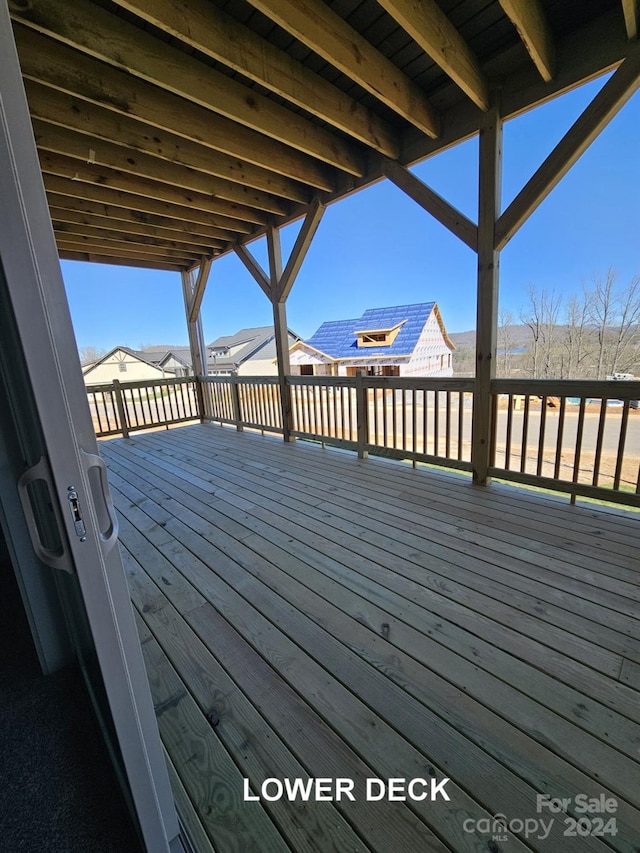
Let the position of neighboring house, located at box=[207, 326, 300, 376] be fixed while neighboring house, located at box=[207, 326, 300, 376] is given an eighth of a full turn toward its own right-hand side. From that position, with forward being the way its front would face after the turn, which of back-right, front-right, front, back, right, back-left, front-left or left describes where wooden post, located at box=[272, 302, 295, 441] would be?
left

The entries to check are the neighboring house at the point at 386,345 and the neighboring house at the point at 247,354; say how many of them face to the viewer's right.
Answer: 0

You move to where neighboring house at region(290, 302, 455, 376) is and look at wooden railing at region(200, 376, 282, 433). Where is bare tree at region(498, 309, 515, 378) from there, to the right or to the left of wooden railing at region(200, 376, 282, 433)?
left

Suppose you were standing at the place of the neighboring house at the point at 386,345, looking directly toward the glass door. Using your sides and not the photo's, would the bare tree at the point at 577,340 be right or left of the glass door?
left

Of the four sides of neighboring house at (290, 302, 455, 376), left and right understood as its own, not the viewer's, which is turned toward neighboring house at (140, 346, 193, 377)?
right

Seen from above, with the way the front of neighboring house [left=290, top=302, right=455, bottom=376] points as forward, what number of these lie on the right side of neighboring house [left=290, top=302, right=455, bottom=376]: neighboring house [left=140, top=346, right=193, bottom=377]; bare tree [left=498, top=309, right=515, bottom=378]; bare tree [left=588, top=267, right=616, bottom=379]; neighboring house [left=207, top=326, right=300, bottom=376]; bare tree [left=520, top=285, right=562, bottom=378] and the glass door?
2

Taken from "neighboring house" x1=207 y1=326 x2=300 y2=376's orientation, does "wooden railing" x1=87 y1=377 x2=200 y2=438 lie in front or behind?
in front

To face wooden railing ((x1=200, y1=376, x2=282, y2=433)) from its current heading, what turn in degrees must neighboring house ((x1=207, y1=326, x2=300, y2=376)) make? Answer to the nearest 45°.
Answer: approximately 45° to its left

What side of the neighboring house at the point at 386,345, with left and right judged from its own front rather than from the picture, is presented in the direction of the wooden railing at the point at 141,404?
front

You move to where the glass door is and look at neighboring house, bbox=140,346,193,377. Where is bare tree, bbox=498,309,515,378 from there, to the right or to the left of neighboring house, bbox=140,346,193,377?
right

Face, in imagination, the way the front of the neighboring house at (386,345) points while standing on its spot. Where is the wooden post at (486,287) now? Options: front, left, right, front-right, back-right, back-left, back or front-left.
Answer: front-left

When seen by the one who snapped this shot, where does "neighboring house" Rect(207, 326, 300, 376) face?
facing the viewer and to the left of the viewer

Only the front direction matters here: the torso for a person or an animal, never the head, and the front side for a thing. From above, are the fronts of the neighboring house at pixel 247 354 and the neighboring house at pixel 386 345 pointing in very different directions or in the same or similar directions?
same or similar directions

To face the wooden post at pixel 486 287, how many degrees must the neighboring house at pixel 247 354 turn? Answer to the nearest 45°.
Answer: approximately 45° to its left

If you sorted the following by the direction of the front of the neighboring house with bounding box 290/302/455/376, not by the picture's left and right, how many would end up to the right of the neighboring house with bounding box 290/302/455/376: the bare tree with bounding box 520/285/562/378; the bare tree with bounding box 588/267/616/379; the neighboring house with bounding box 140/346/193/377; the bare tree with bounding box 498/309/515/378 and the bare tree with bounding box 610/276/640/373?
1
